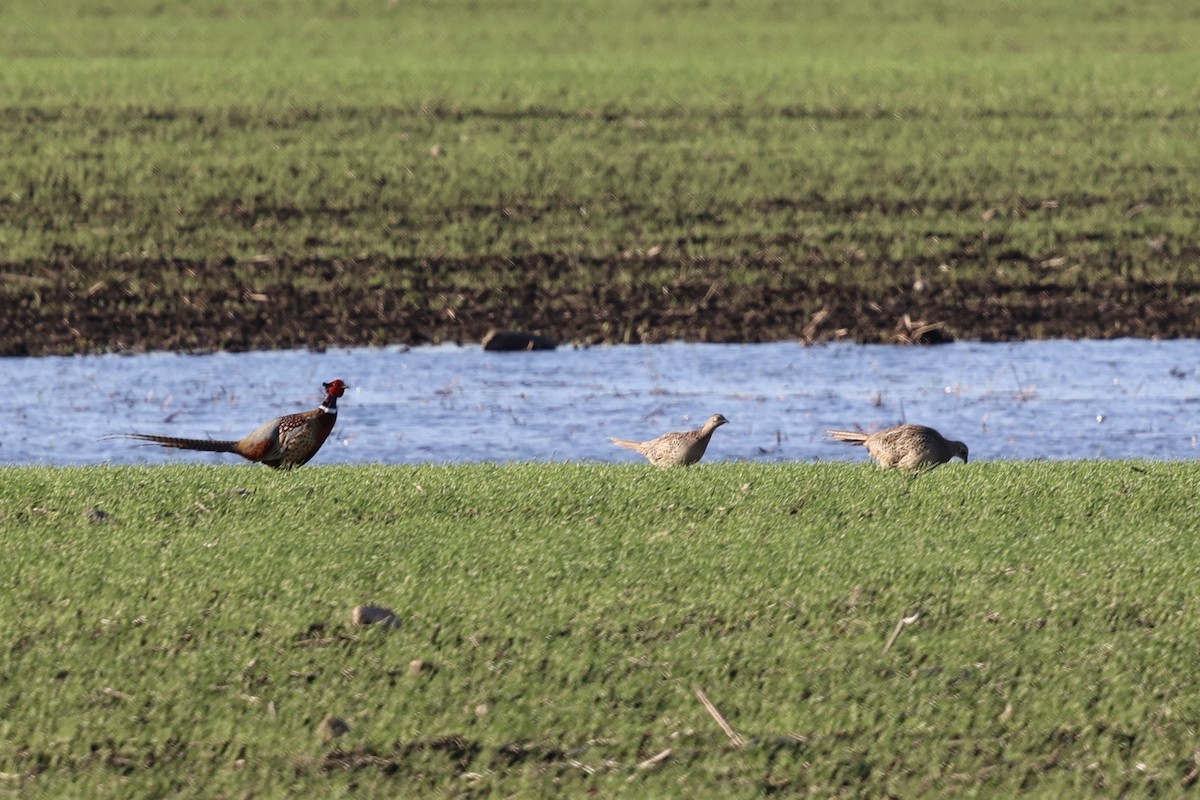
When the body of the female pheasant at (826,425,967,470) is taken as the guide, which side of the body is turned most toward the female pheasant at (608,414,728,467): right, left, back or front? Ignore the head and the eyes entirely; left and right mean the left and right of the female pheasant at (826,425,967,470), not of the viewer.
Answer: back

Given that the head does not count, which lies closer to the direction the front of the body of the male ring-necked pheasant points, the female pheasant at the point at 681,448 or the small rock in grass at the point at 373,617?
the female pheasant

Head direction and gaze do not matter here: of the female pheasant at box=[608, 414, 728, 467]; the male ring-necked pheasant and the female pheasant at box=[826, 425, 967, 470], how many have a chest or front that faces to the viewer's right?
3

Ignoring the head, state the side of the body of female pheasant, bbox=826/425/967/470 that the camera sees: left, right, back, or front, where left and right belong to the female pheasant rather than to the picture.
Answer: right

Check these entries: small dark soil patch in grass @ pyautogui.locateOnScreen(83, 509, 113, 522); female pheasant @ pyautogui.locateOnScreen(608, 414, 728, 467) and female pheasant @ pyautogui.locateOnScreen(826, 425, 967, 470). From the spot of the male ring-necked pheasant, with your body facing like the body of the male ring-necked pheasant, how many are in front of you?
2

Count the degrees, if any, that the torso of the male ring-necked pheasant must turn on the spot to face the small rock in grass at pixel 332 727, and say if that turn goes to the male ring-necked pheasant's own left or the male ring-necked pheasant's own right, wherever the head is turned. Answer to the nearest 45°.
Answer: approximately 90° to the male ring-necked pheasant's own right

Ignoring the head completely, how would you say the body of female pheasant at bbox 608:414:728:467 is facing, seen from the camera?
to the viewer's right

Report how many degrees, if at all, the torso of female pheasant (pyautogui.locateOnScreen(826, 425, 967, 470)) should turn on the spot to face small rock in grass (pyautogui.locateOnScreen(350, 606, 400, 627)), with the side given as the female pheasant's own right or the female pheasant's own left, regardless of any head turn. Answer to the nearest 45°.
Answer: approximately 135° to the female pheasant's own right

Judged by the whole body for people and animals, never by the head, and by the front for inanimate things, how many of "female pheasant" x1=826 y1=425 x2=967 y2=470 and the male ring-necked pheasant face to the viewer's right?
2

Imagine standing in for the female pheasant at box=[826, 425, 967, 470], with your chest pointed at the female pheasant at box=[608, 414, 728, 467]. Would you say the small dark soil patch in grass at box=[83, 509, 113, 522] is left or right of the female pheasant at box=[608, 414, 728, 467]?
left

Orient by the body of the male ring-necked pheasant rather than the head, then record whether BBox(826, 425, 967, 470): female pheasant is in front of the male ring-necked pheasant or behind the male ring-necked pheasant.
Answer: in front

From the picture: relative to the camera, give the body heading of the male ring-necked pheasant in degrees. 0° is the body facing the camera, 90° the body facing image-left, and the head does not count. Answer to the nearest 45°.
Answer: approximately 270°

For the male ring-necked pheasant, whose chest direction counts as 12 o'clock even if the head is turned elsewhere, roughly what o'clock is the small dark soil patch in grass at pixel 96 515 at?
The small dark soil patch in grass is roughly at 5 o'clock from the male ring-necked pheasant.

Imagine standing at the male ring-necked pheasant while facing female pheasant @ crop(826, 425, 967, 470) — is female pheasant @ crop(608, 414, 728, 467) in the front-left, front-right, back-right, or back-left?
front-left

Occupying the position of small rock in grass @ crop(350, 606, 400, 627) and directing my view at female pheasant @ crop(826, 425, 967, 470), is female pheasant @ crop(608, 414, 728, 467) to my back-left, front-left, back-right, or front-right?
front-left
